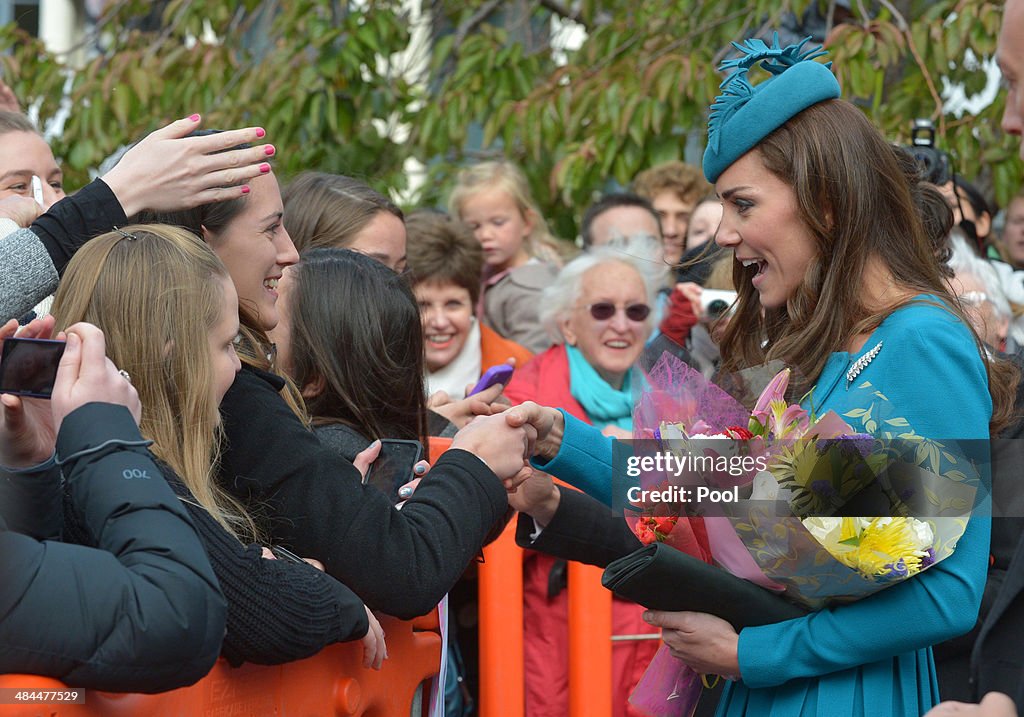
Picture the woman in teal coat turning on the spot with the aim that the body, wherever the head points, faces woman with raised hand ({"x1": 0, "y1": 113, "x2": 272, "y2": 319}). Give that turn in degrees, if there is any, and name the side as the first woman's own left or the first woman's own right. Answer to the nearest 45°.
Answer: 0° — they already face them

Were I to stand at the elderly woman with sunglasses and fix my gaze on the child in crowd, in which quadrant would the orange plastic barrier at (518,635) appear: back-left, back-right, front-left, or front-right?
back-left

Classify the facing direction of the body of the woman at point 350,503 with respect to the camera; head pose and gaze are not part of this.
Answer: to the viewer's right

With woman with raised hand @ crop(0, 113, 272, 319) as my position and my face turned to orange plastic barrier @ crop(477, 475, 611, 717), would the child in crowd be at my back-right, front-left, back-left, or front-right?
front-left

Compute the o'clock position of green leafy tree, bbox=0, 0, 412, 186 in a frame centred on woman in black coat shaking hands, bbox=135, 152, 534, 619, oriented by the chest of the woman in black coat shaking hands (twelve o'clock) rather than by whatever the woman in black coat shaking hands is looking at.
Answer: The green leafy tree is roughly at 9 o'clock from the woman in black coat shaking hands.

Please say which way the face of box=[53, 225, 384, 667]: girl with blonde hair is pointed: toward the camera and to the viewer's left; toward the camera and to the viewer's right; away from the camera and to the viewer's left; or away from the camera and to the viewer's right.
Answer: away from the camera and to the viewer's right

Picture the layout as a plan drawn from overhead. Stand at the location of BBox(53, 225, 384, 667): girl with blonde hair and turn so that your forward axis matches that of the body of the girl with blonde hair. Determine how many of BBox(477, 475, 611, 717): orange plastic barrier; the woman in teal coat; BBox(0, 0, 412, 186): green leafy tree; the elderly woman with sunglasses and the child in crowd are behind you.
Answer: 0

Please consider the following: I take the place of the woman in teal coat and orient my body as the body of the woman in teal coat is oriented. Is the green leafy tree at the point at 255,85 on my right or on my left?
on my right

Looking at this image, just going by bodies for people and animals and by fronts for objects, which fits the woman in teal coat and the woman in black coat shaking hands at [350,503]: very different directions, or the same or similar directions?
very different directions

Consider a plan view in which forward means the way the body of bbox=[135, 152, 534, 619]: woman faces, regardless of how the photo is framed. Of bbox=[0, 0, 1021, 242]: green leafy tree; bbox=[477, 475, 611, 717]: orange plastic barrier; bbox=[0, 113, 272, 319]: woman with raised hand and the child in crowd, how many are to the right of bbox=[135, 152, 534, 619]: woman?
0

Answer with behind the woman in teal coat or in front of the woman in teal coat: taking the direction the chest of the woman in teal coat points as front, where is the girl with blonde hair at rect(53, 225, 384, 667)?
in front

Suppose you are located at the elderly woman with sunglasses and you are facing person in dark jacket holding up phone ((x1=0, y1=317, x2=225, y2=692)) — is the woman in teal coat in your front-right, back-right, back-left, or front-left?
front-left

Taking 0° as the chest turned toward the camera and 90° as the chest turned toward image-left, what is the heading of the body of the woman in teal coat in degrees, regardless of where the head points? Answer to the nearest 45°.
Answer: approximately 90°

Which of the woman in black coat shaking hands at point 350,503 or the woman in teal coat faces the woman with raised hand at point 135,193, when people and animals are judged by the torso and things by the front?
the woman in teal coat

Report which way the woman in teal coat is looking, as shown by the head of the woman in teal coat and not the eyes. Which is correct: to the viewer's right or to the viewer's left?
to the viewer's left

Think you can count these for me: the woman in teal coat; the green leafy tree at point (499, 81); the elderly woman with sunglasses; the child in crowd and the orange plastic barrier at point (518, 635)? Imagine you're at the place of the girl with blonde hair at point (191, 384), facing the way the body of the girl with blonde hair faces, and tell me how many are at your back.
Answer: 0

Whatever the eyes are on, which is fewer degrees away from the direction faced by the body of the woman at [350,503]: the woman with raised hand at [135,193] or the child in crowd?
the child in crowd
